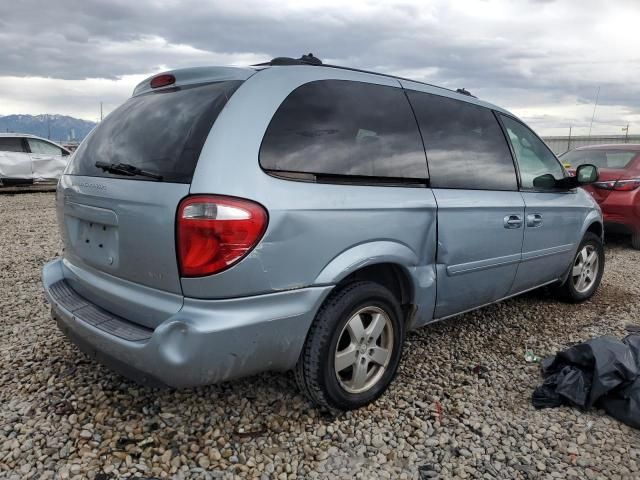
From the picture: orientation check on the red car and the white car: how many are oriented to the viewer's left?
0

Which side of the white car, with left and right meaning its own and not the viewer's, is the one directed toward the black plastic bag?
right

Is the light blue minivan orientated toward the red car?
yes

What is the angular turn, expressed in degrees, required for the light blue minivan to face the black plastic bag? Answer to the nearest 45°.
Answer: approximately 45° to its right

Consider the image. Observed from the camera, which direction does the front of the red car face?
facing away from the viewer and to the right of the viewer

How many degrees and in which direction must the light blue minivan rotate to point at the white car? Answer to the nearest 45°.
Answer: approximately 90° to its left

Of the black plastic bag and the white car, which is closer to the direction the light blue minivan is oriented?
the black plastic bag

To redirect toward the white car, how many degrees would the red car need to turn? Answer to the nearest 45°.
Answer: approximately 135° to its left

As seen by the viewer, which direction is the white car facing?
to the viewer's right
